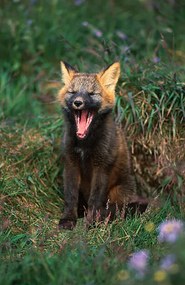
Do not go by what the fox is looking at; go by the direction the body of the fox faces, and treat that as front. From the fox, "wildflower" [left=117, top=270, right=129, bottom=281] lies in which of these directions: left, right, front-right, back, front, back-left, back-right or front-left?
front-left

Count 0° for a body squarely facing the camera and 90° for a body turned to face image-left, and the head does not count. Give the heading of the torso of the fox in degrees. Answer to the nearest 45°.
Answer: approximately 45°

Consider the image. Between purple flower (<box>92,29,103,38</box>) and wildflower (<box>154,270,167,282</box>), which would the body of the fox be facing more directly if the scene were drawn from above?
the wildflower

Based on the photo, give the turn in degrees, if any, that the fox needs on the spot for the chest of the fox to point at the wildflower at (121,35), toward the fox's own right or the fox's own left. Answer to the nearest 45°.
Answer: approximately 135° to the fox's own right

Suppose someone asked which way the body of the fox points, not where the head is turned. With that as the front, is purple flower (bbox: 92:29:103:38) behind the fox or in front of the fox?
behind

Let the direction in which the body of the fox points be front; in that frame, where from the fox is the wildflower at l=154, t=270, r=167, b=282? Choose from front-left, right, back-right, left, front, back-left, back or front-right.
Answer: front-left

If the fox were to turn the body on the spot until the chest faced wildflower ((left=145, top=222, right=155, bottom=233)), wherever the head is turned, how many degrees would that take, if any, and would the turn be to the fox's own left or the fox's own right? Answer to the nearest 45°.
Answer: approximately 90° to the fox's own left
